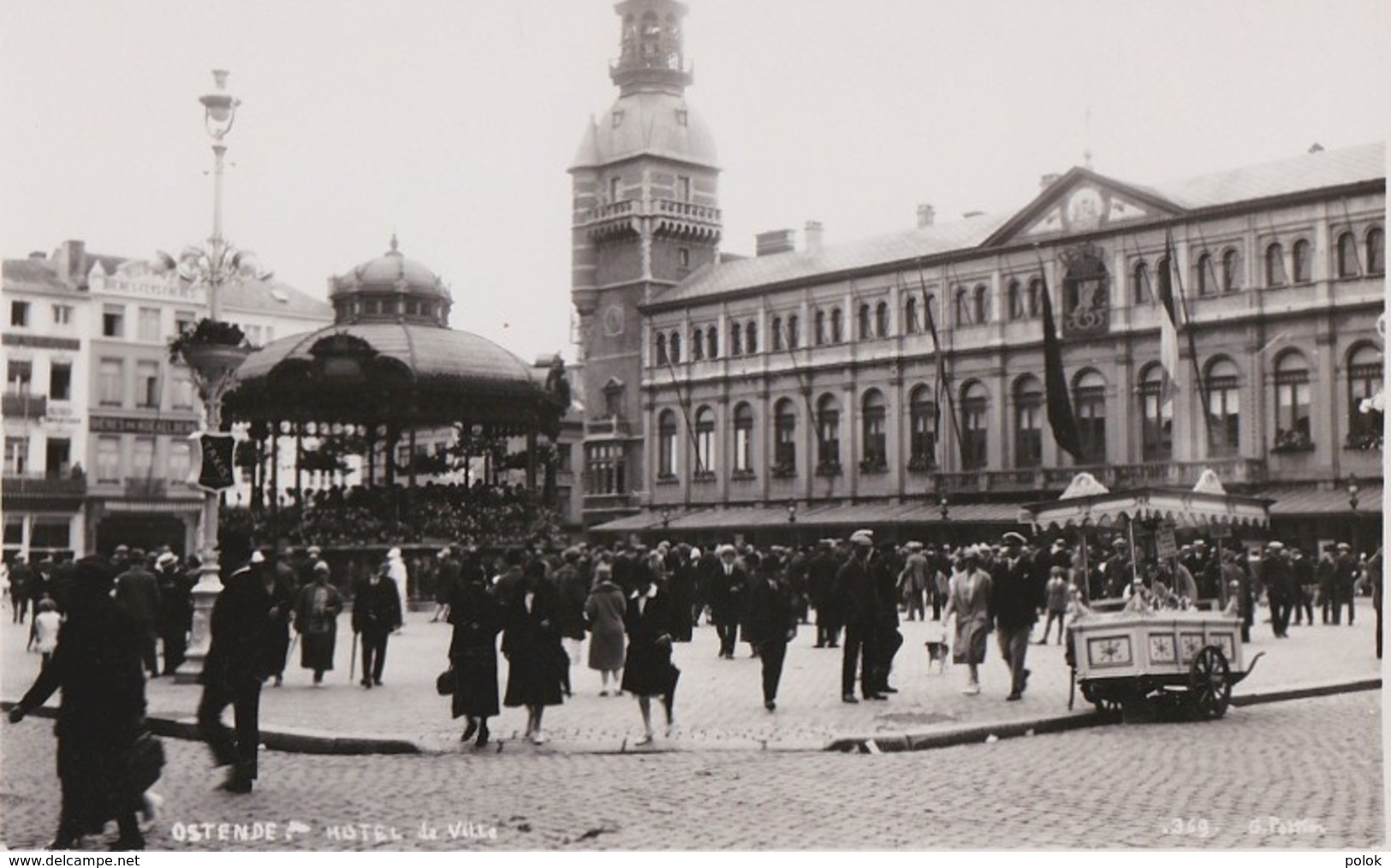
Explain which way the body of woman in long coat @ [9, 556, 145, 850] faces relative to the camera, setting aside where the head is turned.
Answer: to the viewer's left

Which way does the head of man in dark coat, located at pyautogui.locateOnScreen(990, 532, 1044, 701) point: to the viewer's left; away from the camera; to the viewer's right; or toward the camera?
toward the camera

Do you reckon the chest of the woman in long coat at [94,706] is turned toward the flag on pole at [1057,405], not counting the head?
no

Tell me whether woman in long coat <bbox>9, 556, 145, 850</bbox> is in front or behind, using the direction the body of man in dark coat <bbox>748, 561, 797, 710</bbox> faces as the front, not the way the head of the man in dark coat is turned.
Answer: in front

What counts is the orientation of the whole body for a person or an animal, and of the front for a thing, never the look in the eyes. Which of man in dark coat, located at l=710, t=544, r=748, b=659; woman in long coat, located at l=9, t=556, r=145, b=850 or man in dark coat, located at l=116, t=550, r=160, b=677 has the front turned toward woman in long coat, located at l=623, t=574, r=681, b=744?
man in dark coat, located at l=710, t=544, r=748, b=659

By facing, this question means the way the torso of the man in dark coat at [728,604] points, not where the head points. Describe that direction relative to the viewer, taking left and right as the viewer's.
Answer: facing the viewer

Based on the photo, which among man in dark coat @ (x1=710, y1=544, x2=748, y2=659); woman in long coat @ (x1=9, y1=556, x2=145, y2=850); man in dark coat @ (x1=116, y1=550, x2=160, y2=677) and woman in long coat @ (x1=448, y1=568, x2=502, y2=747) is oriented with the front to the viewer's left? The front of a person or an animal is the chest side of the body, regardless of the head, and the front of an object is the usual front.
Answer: woman in long coat @ (x1=9, y1=556, x2=145, y2=850)

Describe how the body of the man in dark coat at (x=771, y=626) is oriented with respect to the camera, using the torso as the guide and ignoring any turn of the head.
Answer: toward the camera

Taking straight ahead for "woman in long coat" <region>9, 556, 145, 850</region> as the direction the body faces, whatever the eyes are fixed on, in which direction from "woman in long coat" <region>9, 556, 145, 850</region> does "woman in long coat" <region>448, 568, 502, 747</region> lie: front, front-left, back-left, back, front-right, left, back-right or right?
back-right

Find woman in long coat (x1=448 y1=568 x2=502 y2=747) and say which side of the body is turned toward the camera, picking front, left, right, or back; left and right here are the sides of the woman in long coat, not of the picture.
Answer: front

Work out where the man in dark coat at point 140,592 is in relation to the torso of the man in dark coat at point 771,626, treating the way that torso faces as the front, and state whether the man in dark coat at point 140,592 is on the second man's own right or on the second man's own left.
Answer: on the second man's own right

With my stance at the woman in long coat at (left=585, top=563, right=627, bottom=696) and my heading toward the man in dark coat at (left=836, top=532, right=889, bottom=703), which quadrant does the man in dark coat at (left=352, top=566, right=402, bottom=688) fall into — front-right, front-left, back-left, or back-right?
back-left
